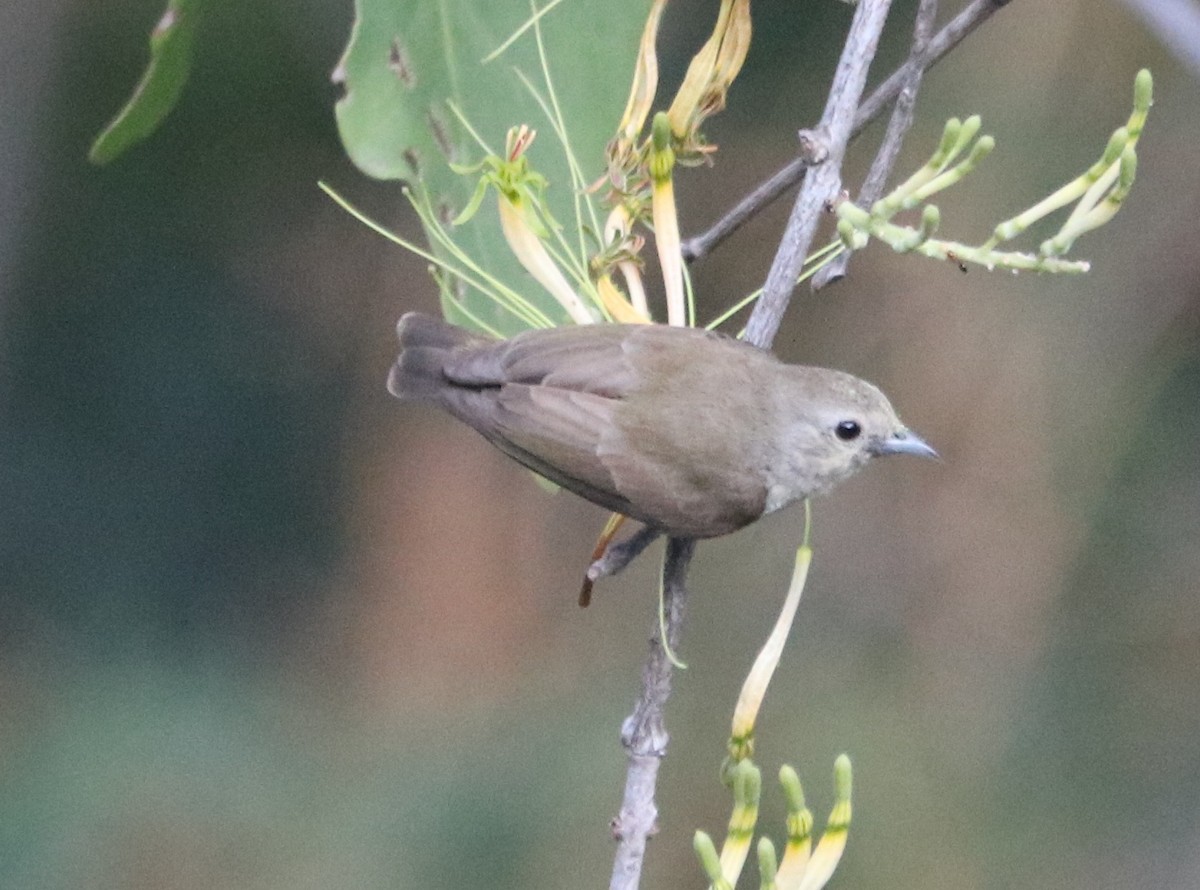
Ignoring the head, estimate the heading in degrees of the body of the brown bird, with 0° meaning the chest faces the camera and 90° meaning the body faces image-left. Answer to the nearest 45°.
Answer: approximately 270°
